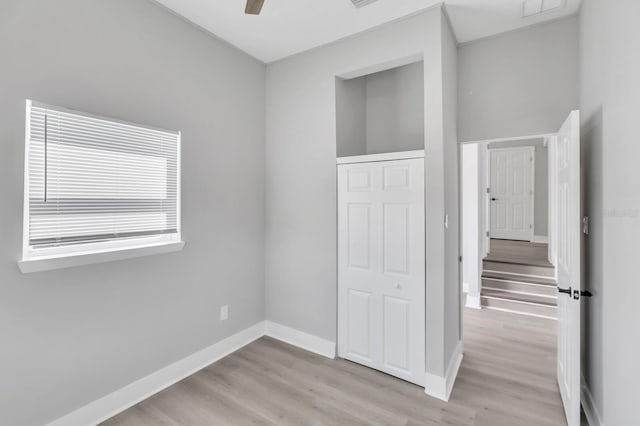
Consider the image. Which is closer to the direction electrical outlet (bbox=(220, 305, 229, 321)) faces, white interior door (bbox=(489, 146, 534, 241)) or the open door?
the open door

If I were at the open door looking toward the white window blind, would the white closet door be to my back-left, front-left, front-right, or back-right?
front-right

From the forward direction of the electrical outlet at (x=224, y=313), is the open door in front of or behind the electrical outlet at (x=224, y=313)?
in front

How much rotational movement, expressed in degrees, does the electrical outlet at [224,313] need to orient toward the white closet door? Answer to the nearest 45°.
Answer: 0° — it already faces it

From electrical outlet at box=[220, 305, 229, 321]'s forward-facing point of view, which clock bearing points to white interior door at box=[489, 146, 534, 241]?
The white interior door is roughly at 10 o'clock from the electrical outlet.

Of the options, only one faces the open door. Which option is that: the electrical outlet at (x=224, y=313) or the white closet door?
the electrical outlet

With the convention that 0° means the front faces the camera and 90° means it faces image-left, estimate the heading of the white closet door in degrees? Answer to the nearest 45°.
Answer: approximately 45°

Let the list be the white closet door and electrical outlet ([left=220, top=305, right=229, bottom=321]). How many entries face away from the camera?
0

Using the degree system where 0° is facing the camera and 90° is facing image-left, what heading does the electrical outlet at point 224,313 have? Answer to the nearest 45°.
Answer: approximately 315°

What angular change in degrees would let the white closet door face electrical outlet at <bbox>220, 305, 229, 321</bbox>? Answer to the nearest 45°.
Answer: approximately 45° to its right

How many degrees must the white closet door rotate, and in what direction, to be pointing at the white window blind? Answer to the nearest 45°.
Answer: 0° — it already faces it
